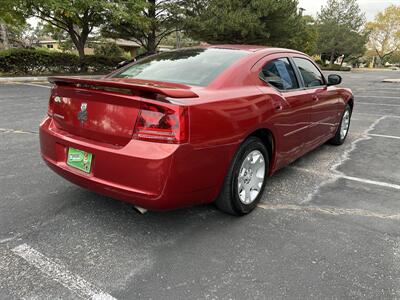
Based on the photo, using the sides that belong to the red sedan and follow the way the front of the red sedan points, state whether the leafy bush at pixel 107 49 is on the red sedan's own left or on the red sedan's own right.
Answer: on the red sedan's own left

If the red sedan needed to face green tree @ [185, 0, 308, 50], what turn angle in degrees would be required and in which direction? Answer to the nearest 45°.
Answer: approximately 45° to its left

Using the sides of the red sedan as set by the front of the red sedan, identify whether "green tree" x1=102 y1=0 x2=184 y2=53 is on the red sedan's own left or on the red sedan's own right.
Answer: on the red sedan's own left

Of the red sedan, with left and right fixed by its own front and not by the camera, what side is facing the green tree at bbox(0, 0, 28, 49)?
left

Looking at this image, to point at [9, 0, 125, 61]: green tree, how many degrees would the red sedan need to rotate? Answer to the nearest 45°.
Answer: approximately 45° to its left

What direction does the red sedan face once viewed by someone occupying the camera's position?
facing away from the viewer and to the right of the viewer
